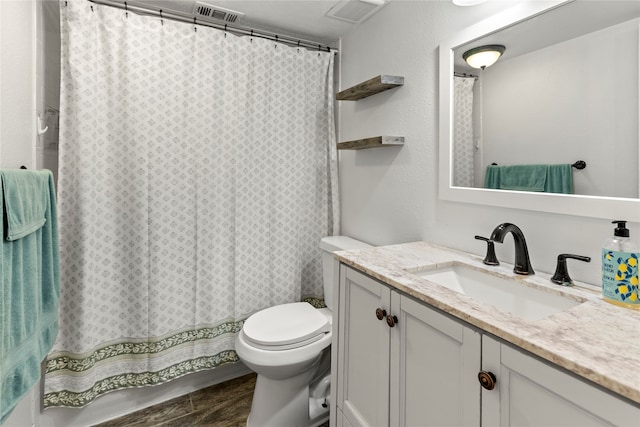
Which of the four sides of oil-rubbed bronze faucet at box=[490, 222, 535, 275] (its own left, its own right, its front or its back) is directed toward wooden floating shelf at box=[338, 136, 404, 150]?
right

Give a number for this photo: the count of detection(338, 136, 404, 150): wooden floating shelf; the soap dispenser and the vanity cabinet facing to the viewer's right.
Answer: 0

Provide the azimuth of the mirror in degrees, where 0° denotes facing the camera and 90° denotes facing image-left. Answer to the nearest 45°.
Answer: approximately 45°

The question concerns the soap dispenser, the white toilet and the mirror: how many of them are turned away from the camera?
0

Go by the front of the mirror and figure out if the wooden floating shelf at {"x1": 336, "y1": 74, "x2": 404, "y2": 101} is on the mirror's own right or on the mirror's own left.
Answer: on the mirror's own right

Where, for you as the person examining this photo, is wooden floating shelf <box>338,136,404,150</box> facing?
facing the viewer and to the left of the viewer

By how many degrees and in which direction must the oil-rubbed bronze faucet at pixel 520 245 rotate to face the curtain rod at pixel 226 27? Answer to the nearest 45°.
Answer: approximately 45° to its right
